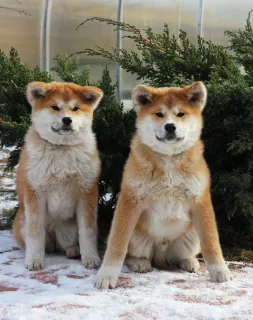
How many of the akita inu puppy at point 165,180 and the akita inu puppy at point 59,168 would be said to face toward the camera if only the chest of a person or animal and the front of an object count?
2

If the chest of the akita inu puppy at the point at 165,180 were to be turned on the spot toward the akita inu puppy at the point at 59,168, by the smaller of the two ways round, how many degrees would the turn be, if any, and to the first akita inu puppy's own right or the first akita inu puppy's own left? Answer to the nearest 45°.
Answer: approximately 135° to the first akita inu puppy's own right

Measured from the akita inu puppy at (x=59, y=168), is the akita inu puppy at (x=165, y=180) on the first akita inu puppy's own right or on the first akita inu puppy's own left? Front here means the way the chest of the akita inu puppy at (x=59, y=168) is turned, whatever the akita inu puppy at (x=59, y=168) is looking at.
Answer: on the first akita inu puppy's own left

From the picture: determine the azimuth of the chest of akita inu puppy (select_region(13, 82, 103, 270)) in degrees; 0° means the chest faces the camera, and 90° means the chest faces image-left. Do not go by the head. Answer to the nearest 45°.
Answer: approximately 0°
